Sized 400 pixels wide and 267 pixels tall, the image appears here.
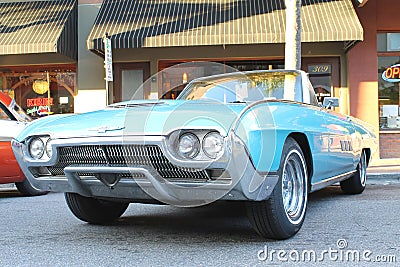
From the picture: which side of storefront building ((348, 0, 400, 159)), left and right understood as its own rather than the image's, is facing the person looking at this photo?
front

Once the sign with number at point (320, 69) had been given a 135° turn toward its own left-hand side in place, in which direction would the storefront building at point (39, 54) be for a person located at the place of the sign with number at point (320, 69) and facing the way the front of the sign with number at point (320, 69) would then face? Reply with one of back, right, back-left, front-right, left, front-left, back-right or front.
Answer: back-left

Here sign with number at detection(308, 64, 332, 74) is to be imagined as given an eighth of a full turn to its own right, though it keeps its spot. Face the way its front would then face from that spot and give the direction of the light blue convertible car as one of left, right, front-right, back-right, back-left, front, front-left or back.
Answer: front-left

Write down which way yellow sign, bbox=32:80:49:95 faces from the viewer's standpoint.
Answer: facing the viewer

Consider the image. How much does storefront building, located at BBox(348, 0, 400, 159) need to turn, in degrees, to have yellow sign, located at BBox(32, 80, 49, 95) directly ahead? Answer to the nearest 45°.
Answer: approximately 90° to its right

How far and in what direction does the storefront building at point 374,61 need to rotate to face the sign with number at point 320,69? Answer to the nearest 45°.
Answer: approximately 90° to its right

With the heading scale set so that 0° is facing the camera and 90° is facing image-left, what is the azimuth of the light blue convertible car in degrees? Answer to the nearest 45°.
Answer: approximately 45°

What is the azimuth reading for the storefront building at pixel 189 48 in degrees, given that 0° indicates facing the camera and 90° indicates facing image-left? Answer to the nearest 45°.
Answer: approximately 0°

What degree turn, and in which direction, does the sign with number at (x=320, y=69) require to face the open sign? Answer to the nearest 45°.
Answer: approximately 90° to its left

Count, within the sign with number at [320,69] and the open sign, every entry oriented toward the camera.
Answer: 2

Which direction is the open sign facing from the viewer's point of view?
toward the camera

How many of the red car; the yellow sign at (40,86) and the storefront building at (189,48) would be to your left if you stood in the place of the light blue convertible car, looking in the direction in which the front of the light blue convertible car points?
0

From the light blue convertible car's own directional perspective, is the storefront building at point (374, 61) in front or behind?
behind
